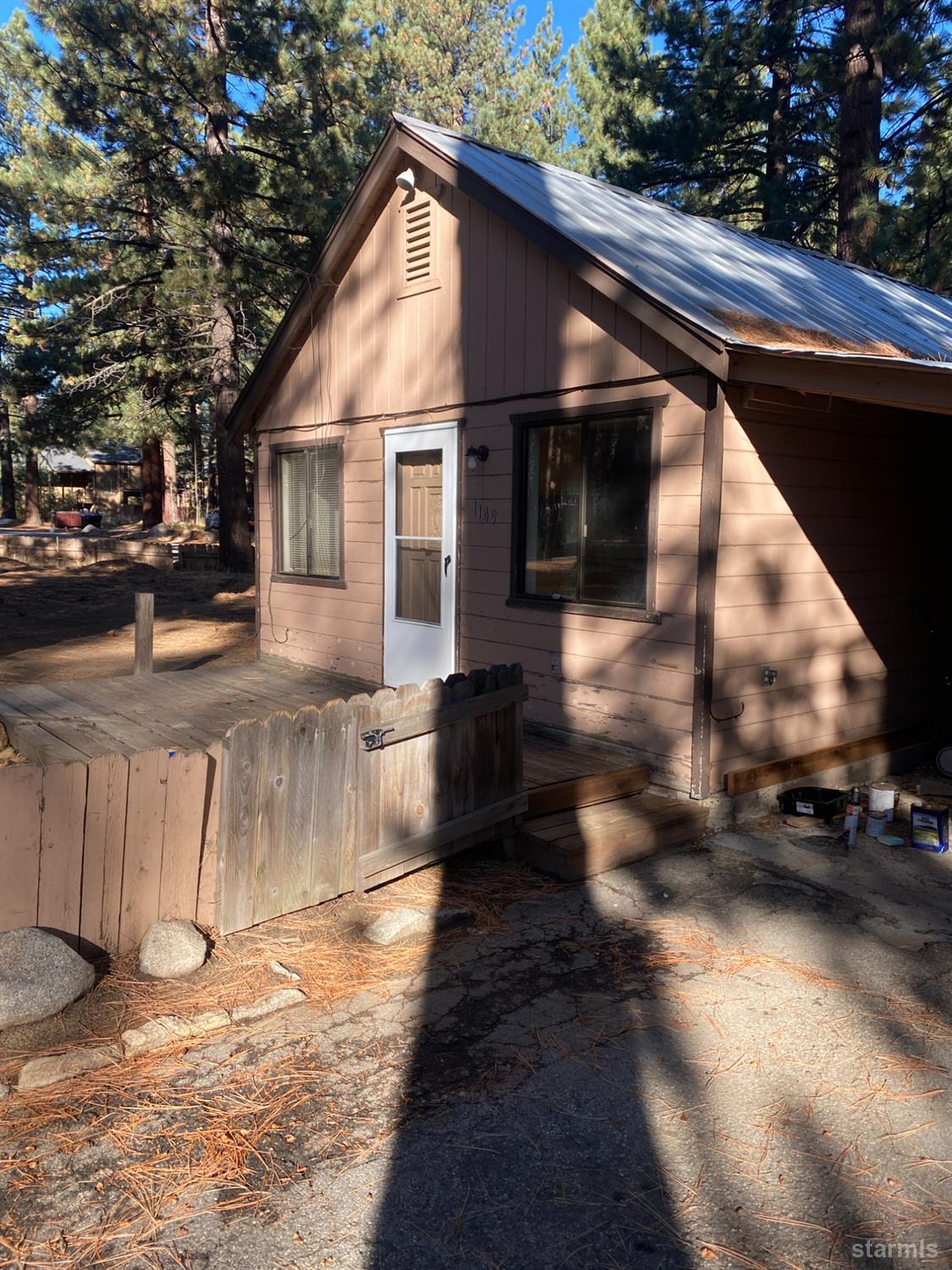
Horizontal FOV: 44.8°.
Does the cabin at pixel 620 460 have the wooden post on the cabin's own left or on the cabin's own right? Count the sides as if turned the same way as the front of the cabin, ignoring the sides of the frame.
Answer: on the cabin's own right

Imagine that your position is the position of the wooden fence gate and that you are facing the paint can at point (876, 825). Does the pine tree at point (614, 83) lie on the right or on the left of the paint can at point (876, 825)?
left

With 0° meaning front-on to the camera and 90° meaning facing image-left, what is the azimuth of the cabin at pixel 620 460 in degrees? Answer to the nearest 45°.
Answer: approximately 45°

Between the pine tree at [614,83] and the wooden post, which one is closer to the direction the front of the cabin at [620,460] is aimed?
the wooden post

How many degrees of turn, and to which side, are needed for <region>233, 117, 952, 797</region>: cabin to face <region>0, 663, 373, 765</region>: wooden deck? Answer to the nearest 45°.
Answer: approximately 45° to its right

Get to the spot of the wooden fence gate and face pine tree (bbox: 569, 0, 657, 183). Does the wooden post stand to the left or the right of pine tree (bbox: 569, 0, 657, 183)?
left

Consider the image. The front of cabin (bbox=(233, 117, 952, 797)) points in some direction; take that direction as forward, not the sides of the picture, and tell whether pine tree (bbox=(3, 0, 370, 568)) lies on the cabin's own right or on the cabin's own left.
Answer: on the cabin's own right

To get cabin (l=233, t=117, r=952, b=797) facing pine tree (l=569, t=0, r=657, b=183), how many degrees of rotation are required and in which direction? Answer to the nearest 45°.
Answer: approximately 135° to its right
